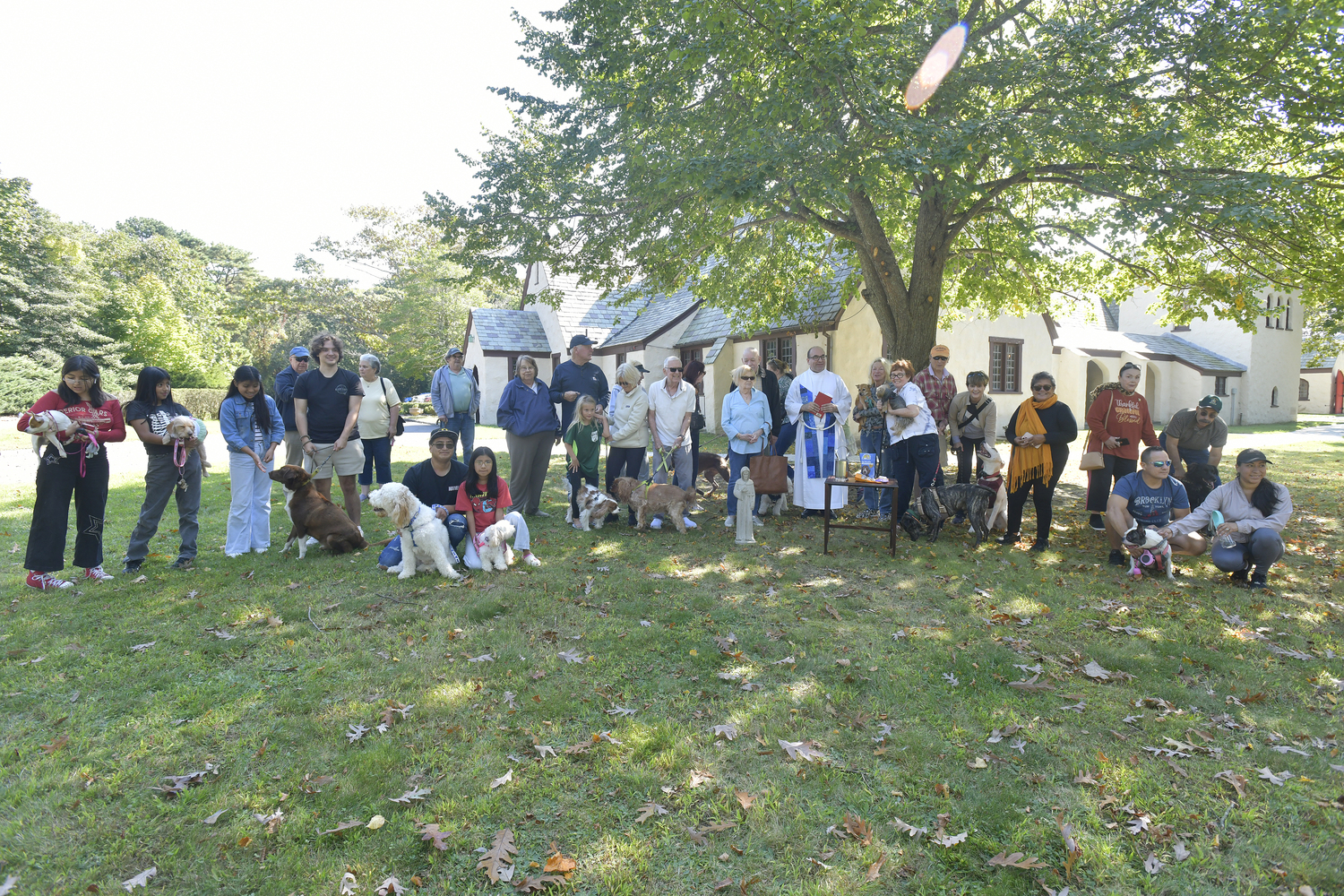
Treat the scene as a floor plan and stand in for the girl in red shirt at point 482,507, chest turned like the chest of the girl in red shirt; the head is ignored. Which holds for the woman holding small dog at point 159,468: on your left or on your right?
on your right

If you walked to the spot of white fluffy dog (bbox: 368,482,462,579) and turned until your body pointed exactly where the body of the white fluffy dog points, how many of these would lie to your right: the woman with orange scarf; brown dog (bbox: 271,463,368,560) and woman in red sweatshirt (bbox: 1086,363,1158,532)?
1

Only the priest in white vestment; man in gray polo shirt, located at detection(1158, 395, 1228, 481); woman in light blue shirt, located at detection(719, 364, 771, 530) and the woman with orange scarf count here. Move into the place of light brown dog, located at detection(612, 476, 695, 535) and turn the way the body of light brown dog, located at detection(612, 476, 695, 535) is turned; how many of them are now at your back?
4

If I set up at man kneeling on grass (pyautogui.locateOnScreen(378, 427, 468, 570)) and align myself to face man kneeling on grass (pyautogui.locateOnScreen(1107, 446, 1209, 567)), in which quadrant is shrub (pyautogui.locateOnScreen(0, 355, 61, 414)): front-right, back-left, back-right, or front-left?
back-left

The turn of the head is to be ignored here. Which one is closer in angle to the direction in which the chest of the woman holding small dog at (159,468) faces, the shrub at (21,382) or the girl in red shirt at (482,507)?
the girl in red shirt

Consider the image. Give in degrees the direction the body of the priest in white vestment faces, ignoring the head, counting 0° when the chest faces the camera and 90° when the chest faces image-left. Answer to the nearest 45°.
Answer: approximately 0°

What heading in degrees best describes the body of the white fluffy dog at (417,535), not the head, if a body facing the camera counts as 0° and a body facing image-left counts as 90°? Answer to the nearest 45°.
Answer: approximately 45°

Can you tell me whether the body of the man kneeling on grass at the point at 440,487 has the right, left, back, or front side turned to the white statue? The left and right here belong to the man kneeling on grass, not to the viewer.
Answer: left

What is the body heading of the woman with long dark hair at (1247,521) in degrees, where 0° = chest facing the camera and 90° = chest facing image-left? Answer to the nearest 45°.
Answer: approximately 0°
